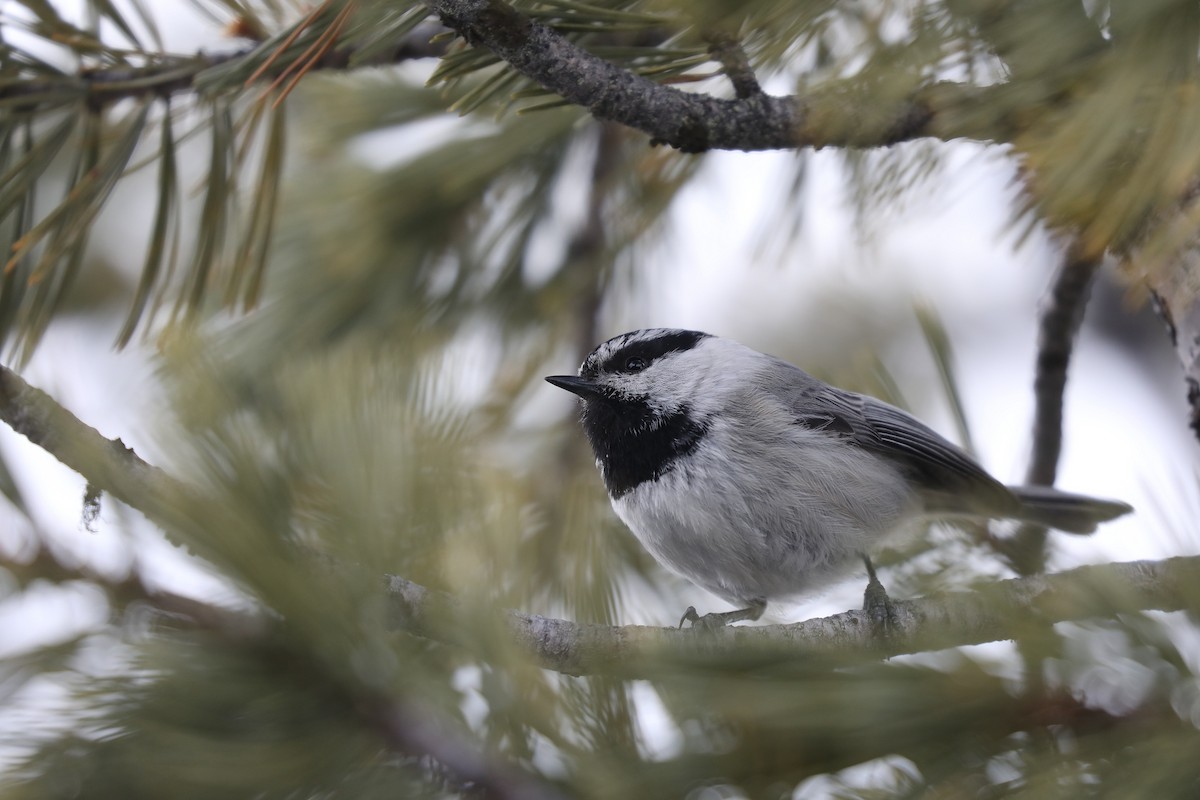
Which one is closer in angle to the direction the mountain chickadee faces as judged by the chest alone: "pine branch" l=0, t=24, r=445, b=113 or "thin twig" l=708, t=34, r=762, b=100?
the pine branch

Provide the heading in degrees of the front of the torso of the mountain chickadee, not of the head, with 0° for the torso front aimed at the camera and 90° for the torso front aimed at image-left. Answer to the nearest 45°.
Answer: approximately 90°
